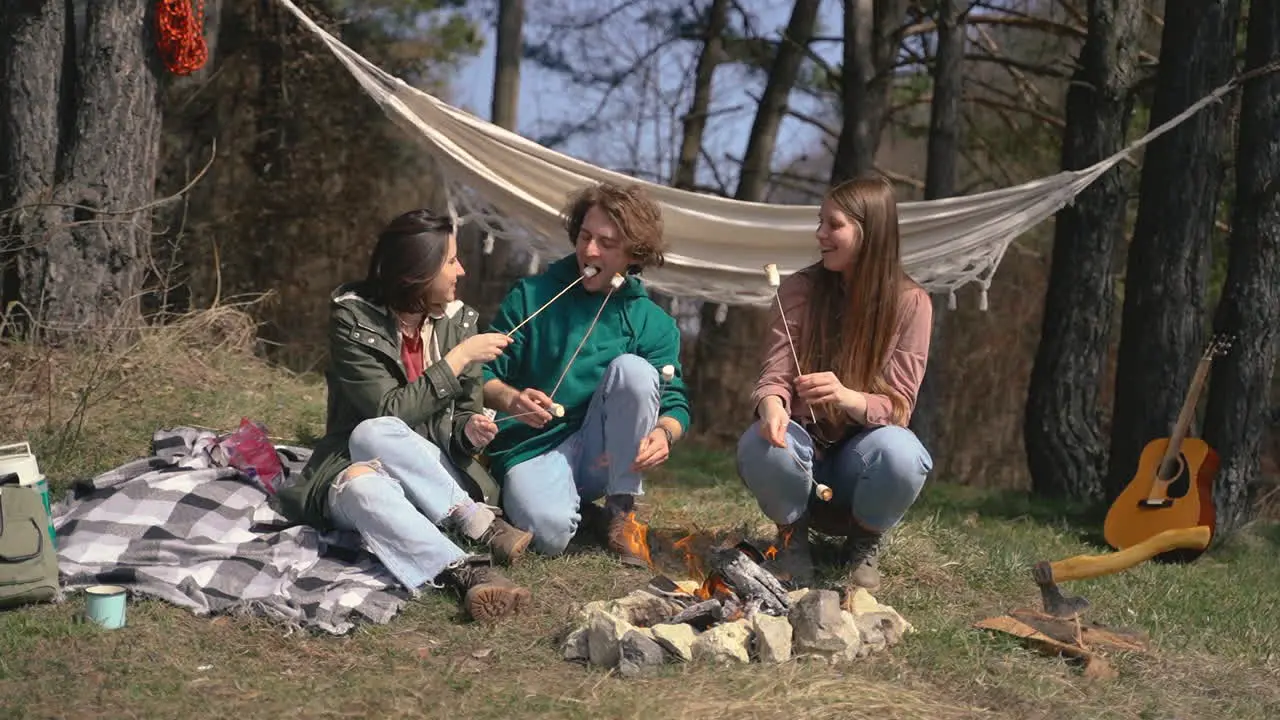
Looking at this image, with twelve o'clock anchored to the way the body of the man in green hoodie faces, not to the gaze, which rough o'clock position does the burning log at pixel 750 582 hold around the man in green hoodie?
The burning log is roughly at 11 o'clock from the man in green hoodie.

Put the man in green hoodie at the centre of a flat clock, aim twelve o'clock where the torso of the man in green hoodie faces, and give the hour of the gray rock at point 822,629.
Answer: The gray rock is roughly at 11 o'clock from the man in green hoodie.

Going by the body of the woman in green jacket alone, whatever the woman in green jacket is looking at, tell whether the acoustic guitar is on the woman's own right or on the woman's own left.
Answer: on the woman's own left

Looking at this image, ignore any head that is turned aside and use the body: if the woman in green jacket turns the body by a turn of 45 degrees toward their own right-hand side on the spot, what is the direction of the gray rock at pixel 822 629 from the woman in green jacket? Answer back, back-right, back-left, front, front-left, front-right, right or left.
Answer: front-left

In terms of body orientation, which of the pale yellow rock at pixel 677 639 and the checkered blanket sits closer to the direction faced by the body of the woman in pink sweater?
the pale yellow rock

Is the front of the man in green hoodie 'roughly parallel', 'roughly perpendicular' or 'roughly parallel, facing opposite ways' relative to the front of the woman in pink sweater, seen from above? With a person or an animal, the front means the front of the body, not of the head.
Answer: roughly parallel

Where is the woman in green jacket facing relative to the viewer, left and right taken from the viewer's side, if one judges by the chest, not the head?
facing the viewer and to the right of the viewer

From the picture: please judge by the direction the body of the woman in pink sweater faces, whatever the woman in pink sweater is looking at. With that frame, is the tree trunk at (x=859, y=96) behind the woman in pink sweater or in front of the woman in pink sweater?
behind

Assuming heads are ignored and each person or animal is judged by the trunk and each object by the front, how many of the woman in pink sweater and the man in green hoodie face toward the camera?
2

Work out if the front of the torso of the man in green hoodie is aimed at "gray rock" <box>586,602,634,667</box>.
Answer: yes

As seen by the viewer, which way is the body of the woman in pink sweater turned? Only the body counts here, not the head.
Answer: toward the camera

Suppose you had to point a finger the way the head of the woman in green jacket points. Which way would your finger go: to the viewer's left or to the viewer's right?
to the viewer's right

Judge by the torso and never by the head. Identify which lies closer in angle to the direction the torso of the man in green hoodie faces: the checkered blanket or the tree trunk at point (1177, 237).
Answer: the checkered blanket

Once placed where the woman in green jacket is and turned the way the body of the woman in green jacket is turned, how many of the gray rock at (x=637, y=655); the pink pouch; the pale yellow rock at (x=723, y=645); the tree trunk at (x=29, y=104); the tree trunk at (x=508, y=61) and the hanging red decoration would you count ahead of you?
2

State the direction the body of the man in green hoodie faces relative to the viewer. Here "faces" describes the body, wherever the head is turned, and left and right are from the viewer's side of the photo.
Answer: facing the viewer

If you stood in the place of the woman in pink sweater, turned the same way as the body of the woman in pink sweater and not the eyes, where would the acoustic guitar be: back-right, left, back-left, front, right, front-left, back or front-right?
back-left

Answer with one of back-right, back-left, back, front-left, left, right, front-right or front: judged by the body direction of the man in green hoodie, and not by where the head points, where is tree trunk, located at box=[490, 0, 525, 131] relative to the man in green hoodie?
back
